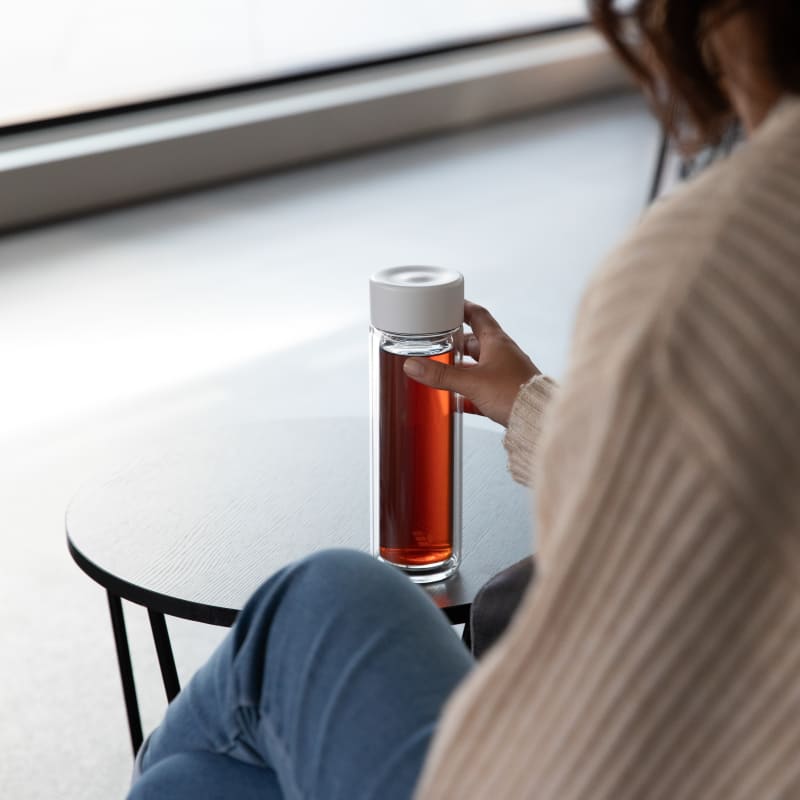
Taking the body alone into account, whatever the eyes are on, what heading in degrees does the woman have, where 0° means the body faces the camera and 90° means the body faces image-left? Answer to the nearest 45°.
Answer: approximately 135°

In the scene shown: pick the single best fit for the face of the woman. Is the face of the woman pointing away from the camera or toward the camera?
away from the camera
